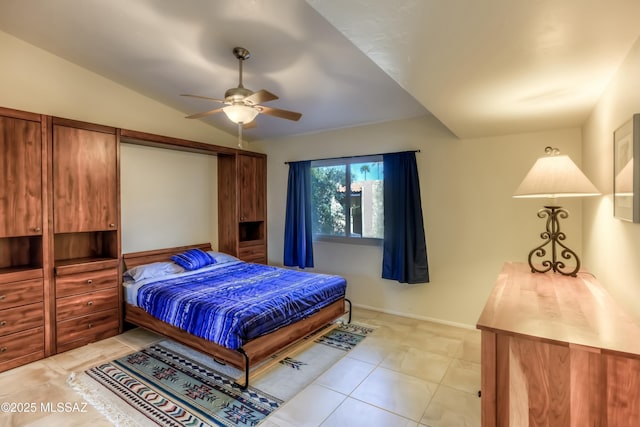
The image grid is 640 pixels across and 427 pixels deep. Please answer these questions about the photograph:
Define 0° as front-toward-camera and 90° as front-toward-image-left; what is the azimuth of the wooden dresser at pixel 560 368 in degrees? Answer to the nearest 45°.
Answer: approximately 90°

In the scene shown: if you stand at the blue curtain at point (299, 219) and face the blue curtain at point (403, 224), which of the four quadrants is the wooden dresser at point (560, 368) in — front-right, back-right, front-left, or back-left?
front-right

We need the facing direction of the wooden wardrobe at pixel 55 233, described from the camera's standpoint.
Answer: facing the viewer and to the right of the viewer

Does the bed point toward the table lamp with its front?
yes

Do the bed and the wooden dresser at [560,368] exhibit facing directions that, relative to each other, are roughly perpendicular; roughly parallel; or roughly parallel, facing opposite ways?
roughly parallel, facing opposite ways

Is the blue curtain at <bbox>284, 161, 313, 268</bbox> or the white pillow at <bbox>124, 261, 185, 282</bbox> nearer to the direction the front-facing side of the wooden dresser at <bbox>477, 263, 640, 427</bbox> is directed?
the white pillow

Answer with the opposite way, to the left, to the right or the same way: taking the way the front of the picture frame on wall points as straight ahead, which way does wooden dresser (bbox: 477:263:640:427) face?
the same way

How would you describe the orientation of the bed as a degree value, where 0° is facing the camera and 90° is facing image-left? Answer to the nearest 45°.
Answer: approximately 315°

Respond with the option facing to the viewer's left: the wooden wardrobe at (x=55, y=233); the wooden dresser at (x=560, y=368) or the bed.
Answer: the wooden dresser

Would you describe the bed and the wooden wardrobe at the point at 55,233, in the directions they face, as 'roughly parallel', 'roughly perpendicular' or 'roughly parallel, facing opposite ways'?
roughly parallel

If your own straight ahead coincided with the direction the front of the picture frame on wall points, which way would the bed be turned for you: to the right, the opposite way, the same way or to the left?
the opposite way

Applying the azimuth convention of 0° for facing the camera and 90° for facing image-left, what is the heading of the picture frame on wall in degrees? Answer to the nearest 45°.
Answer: approximately 90°

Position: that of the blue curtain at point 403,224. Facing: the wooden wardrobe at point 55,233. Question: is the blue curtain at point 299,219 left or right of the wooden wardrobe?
right

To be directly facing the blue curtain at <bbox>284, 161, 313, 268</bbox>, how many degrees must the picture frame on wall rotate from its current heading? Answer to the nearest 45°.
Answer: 0° — it already faces it

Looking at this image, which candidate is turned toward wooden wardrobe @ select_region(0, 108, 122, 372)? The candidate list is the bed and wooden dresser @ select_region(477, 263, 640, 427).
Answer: the wooden dresser

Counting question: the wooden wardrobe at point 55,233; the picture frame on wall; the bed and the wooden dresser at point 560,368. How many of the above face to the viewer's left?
2
